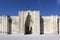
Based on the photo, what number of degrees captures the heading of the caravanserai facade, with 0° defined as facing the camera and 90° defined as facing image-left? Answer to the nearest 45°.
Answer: approximately 0°
